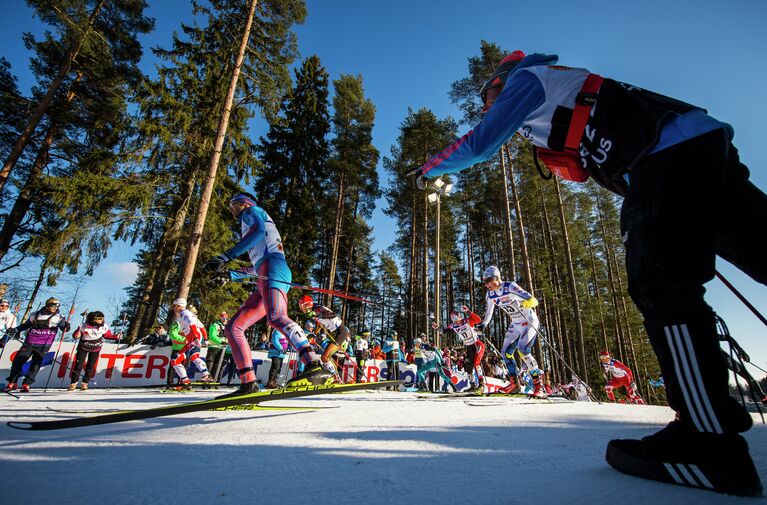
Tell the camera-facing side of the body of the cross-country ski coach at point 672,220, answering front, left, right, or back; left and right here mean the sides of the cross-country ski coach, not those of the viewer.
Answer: left

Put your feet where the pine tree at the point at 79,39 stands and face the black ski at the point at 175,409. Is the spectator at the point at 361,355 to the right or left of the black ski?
left

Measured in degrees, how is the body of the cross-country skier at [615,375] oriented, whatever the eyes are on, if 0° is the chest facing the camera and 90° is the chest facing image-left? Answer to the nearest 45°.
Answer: approximately 45°

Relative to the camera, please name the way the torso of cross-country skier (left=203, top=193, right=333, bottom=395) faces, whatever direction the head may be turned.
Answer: to the viewer's left

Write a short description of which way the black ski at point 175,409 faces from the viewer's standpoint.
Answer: facing to the left of the viewer

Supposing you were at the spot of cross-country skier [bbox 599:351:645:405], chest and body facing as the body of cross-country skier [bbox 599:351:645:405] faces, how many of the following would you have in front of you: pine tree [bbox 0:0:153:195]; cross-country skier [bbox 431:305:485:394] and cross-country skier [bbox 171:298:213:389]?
3

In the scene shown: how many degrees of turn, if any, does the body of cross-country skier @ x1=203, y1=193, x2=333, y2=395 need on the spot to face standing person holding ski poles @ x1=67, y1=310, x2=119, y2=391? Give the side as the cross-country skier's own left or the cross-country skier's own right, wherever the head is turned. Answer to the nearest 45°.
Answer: approximately 45° to the cross-country skier's own right

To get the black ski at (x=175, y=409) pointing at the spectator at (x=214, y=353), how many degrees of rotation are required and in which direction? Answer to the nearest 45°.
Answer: approximately 90° to its right

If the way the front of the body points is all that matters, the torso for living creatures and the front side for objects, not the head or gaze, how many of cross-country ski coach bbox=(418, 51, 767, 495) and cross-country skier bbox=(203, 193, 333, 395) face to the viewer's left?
2

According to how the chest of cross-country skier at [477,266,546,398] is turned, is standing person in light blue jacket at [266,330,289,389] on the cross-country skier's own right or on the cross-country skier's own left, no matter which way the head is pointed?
on the cross-country skier's own right

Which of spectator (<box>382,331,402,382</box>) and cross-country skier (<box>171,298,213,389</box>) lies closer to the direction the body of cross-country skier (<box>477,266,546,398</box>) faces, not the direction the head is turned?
the cross-country skier

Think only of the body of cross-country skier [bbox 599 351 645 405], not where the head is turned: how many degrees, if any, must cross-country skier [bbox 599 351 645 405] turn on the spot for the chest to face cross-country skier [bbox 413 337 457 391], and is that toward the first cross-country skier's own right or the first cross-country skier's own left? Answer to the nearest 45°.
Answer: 0° — they already face them
